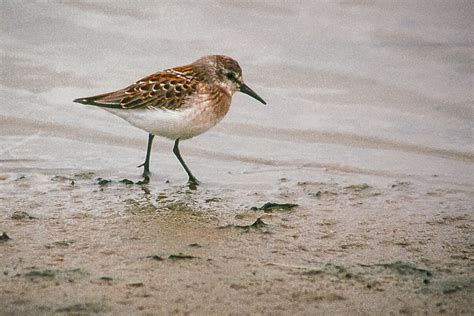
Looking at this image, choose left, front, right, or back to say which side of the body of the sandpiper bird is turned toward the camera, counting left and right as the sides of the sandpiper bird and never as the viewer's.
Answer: right
